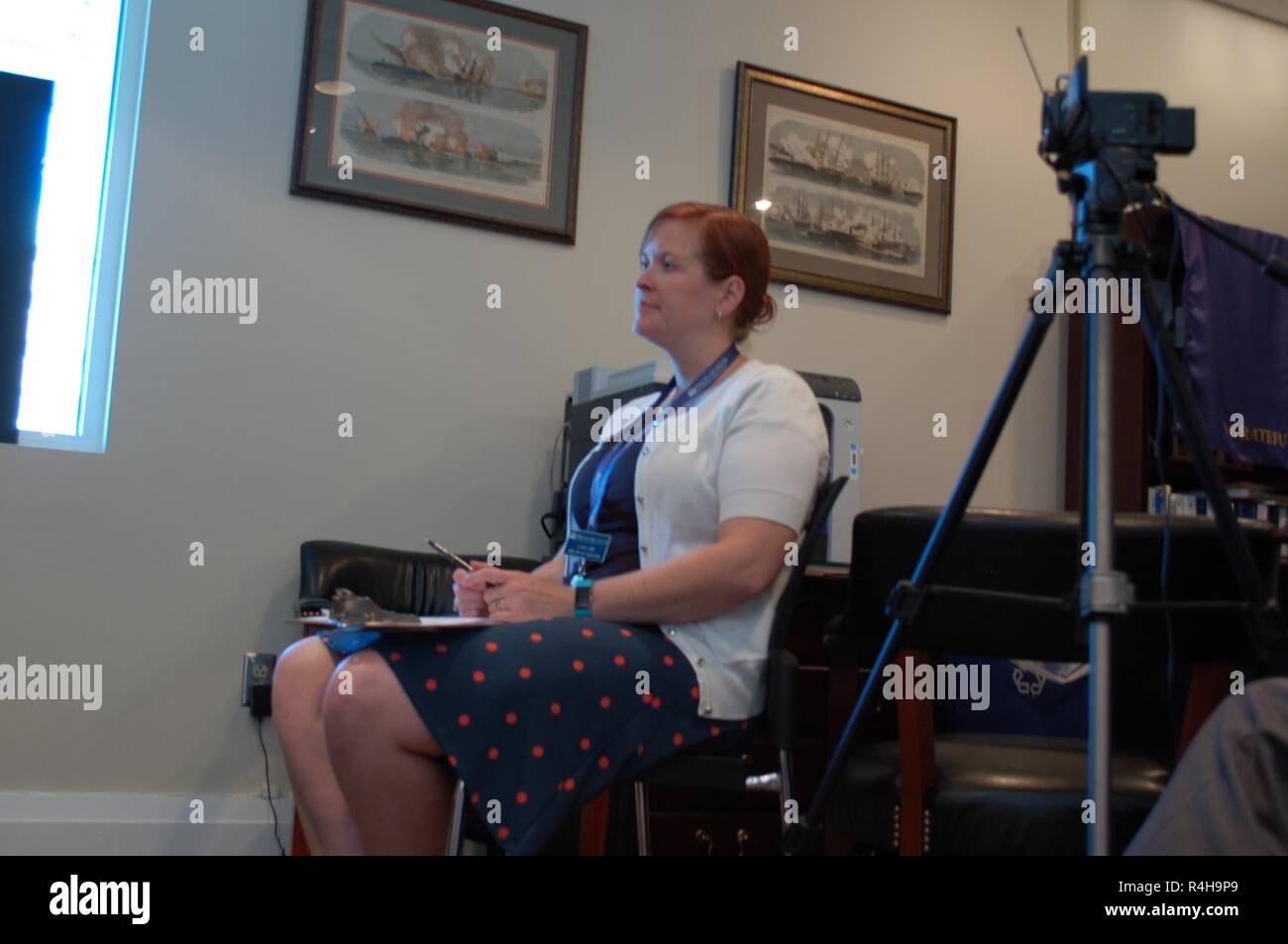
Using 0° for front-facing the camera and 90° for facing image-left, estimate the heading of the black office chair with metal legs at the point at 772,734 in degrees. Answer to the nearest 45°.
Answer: approximately 90°

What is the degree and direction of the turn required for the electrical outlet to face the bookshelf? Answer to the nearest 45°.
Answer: approximately 90° to its left

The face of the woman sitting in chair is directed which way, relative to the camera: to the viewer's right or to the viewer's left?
to the viewer's left

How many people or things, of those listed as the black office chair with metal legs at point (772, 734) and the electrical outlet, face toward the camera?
1

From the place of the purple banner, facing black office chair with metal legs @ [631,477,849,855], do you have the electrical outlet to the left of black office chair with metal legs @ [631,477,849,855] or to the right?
right

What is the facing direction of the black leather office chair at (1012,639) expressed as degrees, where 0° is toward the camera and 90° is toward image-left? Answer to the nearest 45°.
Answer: approximately 45°

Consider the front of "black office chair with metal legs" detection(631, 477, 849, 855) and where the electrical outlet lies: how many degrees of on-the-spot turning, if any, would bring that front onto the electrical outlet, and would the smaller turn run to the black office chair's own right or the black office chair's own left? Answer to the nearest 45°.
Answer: approximately 45° to the black office chair's own right

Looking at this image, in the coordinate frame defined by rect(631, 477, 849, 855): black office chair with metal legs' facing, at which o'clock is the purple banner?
The purple banner is roughly at 4 o'clock from the black office chair with metal legs.

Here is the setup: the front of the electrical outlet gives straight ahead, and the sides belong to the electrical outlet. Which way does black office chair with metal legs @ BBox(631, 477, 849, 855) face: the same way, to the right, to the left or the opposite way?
to the right

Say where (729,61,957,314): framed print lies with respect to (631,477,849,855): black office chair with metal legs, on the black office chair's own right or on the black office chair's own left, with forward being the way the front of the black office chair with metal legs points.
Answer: on the black office chair's own right
